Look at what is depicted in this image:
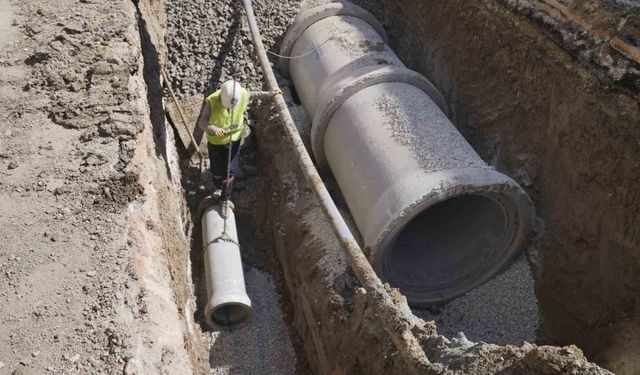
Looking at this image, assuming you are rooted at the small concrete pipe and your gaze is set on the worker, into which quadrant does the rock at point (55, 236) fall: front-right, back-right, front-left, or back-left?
back-left

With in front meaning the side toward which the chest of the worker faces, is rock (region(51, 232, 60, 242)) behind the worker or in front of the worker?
in front

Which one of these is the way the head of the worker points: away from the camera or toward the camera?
toward the camera

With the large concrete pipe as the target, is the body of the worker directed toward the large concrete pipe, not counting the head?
no

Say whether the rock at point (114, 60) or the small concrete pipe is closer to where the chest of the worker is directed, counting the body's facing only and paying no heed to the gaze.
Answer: the small concrete pipe

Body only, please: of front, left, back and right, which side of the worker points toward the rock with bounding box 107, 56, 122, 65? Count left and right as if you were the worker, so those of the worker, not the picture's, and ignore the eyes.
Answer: right

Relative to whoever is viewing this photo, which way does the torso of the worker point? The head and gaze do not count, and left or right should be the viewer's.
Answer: facing the viewer

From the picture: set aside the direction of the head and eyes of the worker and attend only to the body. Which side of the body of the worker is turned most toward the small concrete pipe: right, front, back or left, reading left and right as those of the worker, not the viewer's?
front
